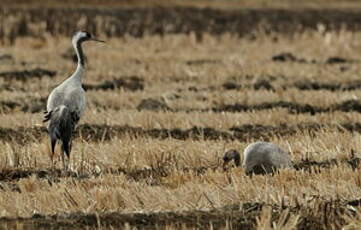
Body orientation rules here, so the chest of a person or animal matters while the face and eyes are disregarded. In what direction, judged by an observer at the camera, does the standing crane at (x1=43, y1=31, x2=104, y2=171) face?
facing away from the viewer and to the right of the viewer
